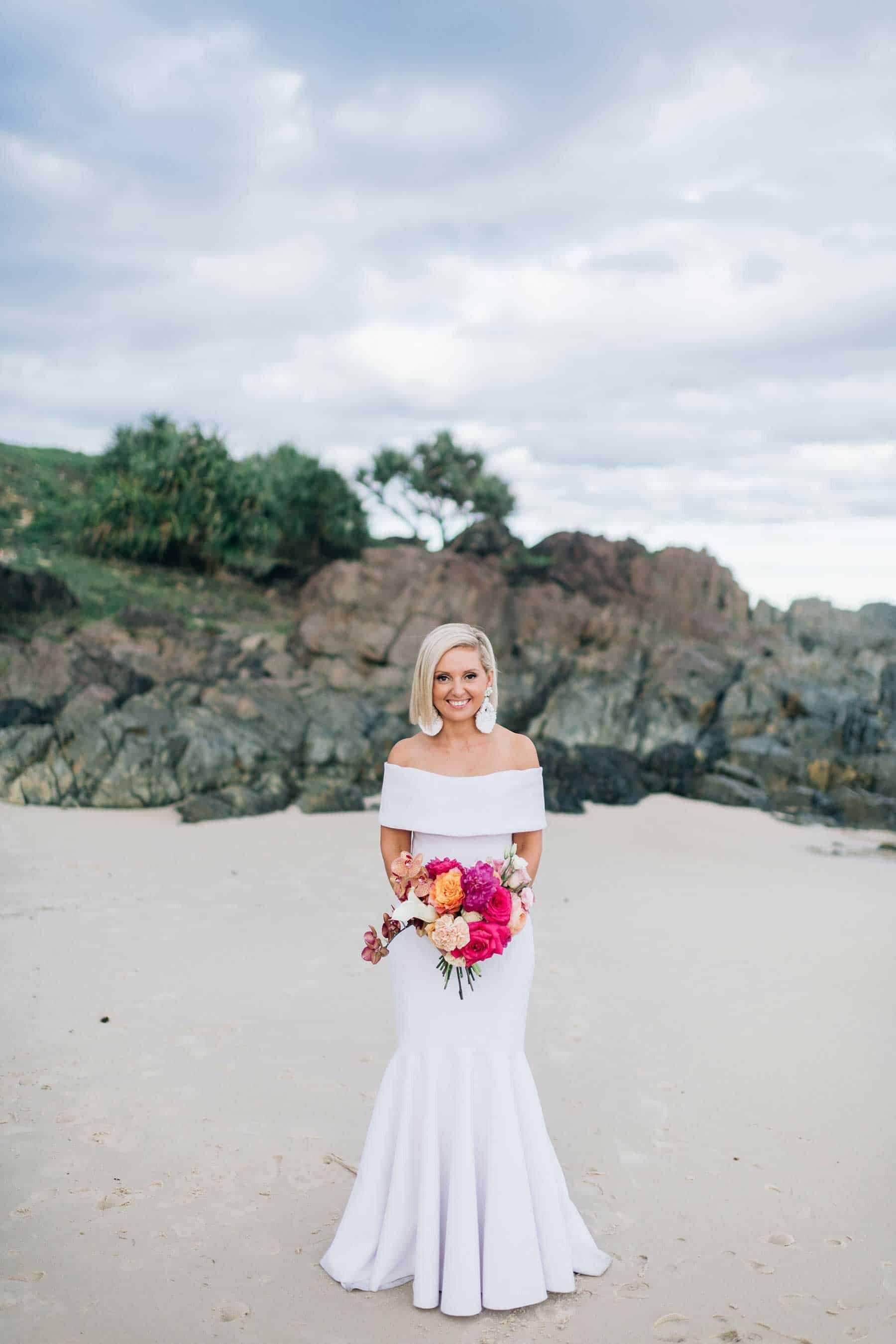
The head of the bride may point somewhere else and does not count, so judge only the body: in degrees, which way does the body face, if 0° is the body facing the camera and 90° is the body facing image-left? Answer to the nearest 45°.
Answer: approximately 0°

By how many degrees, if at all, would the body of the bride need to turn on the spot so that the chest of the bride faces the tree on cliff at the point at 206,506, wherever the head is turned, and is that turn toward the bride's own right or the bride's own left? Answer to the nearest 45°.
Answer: approximately 180°

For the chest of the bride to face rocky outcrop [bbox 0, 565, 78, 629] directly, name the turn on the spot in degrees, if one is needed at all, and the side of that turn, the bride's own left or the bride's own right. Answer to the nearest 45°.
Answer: approximately 135° to the bride's own right

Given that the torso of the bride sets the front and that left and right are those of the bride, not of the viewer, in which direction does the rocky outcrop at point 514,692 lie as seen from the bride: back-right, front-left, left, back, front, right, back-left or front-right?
back

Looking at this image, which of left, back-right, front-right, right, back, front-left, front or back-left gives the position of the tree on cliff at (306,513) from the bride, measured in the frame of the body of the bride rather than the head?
back
